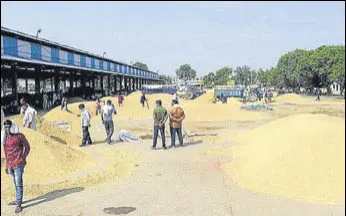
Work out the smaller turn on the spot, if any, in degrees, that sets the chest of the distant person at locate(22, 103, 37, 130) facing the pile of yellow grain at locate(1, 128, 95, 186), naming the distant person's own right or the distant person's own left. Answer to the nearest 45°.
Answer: approximately 45° to the distant person's own left

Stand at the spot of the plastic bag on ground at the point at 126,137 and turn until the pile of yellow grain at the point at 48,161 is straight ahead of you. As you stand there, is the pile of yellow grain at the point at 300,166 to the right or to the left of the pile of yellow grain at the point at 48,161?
left

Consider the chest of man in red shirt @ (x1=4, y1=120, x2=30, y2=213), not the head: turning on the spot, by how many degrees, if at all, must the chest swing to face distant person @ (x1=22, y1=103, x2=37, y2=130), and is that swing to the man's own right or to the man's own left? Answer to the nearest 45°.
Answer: approximately 135° to the man's own right

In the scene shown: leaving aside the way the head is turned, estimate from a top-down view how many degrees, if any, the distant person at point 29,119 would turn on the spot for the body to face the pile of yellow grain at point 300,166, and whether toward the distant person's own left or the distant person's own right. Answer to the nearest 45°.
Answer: approximately 90° to the distant person's own left
